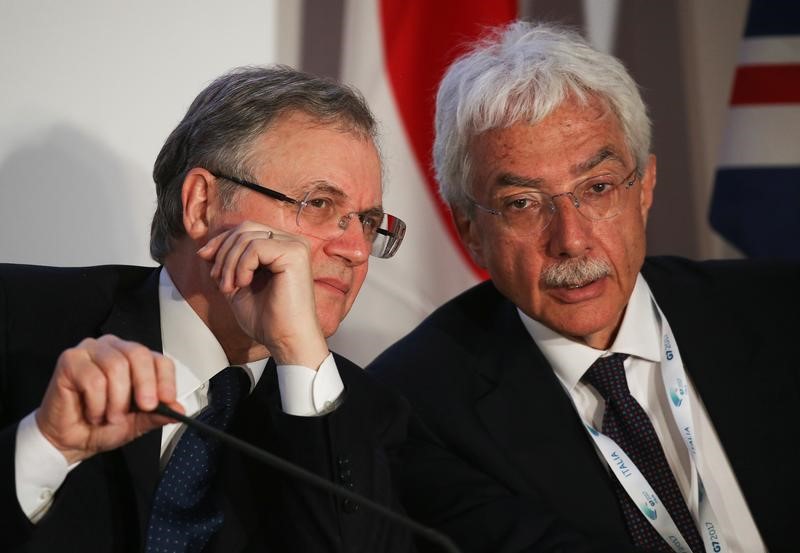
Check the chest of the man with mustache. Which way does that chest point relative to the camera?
toward the camera

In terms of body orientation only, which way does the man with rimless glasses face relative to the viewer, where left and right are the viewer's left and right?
facing the viewer and to the right of the viewer

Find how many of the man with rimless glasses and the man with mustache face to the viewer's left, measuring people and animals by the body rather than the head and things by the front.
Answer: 0

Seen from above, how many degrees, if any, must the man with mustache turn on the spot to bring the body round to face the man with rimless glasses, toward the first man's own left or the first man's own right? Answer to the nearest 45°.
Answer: approximately 45° to the first man's own right

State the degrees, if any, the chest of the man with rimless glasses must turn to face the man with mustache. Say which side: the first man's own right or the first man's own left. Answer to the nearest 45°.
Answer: approximately 45° to the first man's own left

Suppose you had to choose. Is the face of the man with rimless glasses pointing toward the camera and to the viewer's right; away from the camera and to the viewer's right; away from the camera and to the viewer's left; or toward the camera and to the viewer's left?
toward the camera and to the viewer's right
